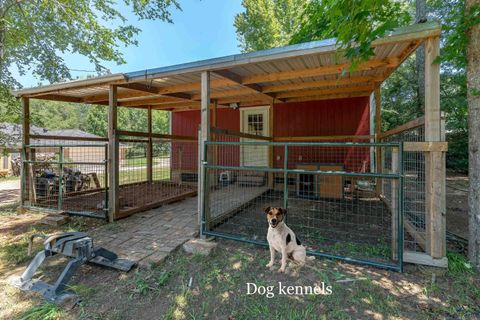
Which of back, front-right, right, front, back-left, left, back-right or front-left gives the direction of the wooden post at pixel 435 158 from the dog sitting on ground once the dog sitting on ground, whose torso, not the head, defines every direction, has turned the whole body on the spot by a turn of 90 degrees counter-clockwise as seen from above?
front-left

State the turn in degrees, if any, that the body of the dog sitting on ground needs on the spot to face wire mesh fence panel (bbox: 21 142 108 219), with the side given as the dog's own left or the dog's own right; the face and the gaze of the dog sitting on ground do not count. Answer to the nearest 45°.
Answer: approximately 45° to the dog's own right

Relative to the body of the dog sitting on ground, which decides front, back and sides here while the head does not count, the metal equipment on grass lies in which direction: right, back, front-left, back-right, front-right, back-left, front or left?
front-right

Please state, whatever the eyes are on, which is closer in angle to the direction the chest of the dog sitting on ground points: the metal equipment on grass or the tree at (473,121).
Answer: the metal equipment on grass

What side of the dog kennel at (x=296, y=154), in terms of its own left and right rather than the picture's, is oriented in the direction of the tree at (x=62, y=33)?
right

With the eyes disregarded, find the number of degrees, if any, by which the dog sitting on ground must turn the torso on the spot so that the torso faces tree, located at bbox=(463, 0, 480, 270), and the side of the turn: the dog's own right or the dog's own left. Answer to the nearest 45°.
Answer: approximately 135° to the dog's own left
